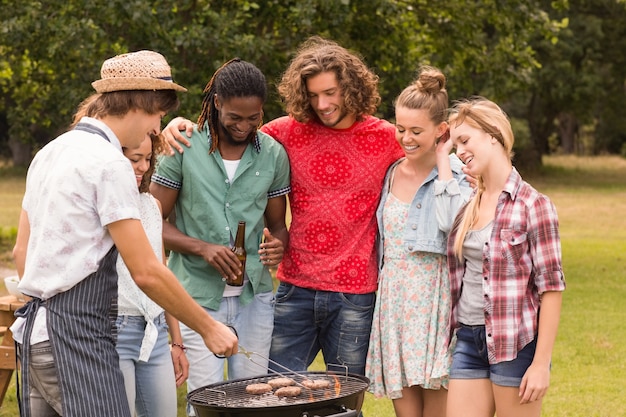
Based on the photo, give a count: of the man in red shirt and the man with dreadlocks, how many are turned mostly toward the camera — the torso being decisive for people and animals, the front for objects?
2

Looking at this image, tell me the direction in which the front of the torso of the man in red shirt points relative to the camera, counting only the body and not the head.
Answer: toward the camera

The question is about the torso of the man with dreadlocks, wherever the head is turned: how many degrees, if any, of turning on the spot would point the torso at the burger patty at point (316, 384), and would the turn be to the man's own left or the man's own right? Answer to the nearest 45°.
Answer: approximately 45° to the man's own left

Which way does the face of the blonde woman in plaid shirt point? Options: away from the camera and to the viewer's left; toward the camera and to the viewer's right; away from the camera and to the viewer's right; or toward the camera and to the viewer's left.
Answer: toward the camera and to the viewer's left

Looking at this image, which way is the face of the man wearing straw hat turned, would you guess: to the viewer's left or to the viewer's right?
to the viewer's right

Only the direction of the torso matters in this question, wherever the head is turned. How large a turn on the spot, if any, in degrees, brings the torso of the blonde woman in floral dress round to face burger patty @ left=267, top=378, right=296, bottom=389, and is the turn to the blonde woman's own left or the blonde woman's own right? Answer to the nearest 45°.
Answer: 0° — they already face it

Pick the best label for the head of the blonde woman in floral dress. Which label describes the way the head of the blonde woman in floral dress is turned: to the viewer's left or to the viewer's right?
to the viewer's left

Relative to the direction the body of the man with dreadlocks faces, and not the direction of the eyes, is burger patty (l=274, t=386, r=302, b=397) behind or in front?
in front

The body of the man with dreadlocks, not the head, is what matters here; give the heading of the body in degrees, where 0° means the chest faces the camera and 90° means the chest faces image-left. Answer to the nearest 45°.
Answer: approximately 0°

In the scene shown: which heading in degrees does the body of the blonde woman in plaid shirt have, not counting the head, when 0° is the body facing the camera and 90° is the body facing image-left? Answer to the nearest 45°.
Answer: approximately 45°

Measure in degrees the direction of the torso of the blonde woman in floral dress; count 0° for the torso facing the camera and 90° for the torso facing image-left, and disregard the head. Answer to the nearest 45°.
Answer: approximately 45°

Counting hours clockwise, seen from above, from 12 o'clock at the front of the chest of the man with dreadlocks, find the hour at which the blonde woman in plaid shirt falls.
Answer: The blonde woman in plaid shirt is roughly at 10 o'clock from the man with dreadlocks.

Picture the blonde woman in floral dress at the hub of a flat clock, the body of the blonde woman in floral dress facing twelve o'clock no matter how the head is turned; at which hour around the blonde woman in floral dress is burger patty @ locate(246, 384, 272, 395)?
The burger patty is roughly at 12 o'clock from the blonde woman in floral dress.
